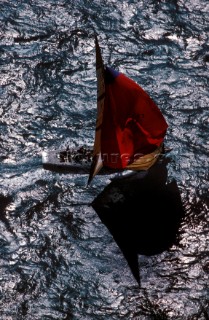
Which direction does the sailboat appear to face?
to the viewer's right
